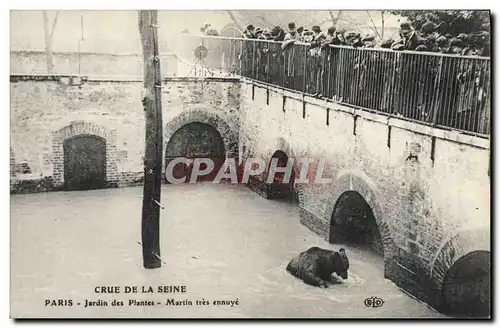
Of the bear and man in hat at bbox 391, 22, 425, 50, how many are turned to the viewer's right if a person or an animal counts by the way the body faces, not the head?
1

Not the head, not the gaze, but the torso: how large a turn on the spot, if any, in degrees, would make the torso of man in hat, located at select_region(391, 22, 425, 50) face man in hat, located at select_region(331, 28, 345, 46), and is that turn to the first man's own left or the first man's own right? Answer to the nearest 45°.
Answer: approximately 90° to the first man's own right

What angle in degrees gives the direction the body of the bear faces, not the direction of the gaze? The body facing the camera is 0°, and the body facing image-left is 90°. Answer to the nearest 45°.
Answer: approximately 270°
